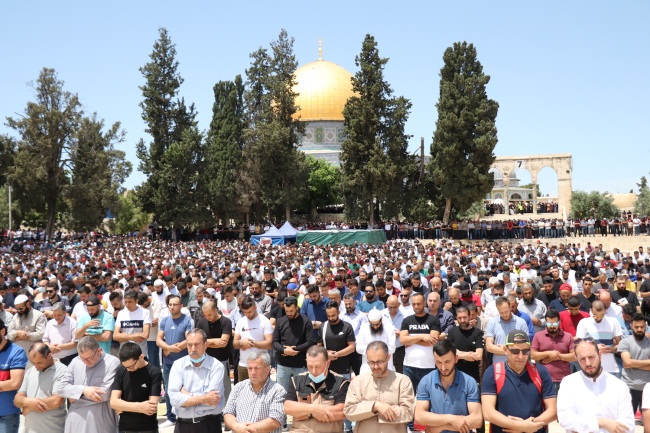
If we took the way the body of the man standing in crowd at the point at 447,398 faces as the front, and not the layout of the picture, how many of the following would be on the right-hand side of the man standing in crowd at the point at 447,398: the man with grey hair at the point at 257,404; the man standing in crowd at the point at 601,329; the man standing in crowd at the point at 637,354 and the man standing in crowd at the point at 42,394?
2

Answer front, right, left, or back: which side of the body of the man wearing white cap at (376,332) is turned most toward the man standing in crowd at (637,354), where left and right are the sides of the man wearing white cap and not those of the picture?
left

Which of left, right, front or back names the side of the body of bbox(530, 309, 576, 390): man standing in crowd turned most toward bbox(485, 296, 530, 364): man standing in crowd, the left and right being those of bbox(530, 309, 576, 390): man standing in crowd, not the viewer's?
right
